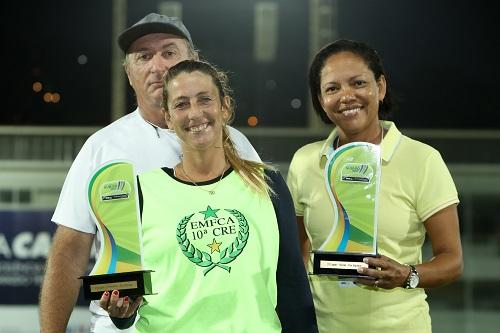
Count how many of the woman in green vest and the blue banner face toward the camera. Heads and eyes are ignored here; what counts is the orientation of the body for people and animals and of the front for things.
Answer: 2

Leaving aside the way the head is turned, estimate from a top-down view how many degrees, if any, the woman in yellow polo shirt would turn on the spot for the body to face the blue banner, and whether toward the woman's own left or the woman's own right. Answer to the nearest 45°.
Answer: approximately 90° to the woman's own right
